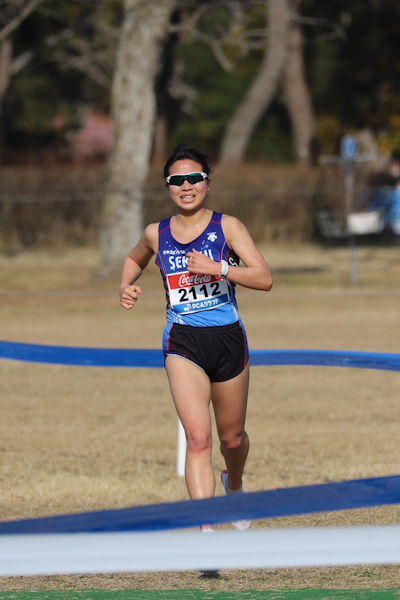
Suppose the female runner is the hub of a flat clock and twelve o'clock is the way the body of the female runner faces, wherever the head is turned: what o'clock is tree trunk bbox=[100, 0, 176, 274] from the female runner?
The tree trunk is roughly at 6 o'clock from the female runner.

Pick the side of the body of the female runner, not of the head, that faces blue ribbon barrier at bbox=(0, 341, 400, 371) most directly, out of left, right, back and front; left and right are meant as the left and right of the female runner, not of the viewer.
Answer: back

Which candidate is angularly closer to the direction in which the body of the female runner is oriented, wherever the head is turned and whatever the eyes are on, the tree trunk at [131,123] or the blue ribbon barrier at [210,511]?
the blue ribbon barrier

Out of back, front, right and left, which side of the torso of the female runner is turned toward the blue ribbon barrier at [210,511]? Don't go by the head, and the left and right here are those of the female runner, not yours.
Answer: front

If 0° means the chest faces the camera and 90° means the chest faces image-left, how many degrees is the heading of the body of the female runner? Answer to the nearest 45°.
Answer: approximately 0°

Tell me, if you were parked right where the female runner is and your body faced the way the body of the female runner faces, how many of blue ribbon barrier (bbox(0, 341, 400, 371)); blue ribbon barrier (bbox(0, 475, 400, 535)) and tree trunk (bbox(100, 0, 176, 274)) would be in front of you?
1
